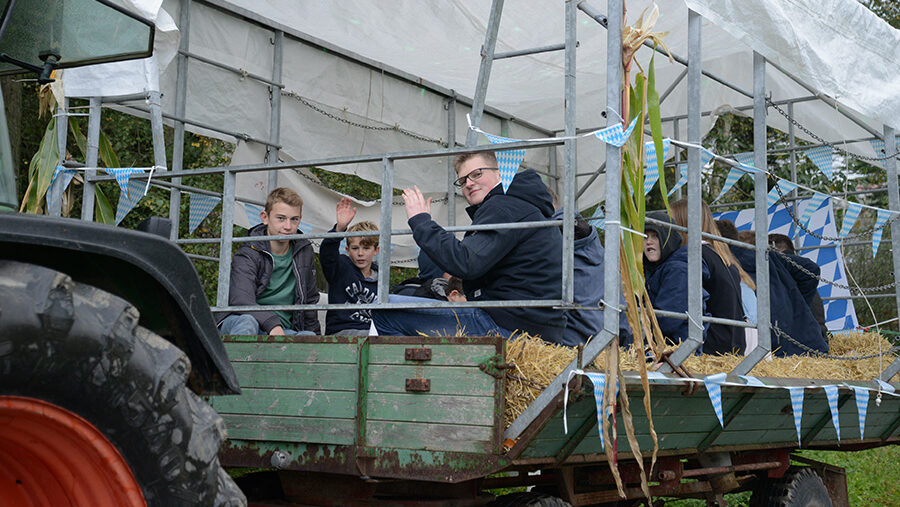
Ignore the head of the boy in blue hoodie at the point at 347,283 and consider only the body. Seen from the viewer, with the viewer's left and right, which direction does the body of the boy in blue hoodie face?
facing the viewer

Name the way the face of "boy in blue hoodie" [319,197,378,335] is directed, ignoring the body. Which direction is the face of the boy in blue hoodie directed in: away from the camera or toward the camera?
toward the camera

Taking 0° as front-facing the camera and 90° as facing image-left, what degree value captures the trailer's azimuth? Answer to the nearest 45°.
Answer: approximately 45°

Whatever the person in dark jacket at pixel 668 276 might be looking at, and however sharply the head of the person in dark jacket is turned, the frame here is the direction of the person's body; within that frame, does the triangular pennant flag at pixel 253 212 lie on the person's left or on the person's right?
on the person's right

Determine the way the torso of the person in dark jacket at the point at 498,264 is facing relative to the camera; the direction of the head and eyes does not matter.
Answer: to the viewer's left

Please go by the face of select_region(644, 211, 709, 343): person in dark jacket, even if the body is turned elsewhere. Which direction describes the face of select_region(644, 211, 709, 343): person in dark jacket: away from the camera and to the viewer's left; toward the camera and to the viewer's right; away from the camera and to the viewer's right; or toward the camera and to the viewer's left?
toward the camera and to the viewer's left

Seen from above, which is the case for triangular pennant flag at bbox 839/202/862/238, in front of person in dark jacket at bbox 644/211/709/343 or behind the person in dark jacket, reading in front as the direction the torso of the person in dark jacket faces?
behind
